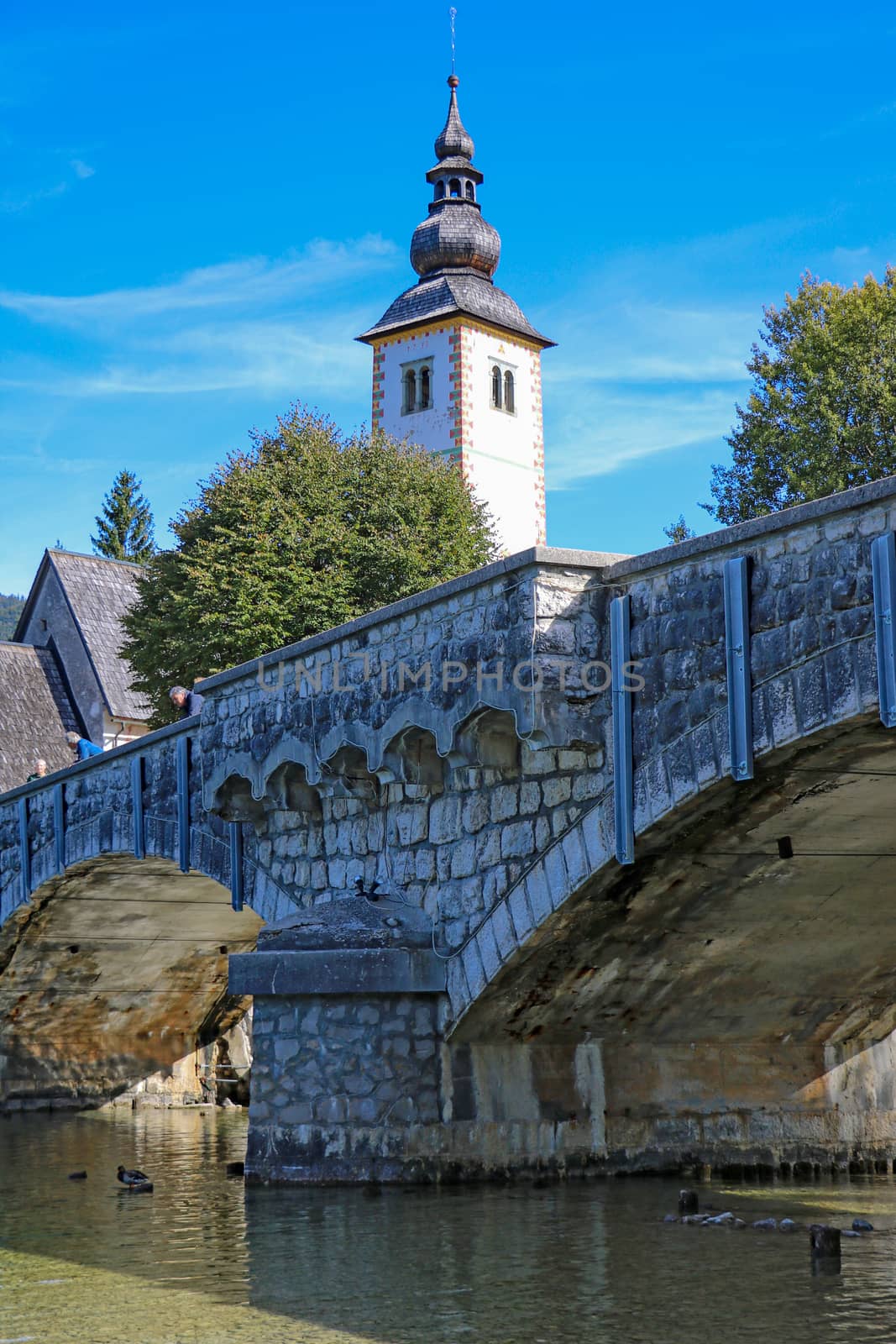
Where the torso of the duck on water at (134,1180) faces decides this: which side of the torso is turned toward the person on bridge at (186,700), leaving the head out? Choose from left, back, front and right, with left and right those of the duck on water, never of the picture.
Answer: right

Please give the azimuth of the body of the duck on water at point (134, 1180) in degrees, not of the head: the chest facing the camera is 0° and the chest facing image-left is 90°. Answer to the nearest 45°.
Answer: approximately 90°

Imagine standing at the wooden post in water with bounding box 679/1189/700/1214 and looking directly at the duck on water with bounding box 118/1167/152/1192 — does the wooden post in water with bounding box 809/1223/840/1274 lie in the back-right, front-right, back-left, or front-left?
back-left

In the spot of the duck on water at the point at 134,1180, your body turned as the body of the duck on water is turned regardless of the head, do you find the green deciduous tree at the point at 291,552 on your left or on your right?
on your right

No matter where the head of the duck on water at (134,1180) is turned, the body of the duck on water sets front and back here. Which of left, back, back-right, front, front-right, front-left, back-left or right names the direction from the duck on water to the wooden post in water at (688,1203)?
back-left

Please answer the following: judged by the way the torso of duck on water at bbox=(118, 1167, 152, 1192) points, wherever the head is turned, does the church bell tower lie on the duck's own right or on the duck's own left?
on the duck's own right

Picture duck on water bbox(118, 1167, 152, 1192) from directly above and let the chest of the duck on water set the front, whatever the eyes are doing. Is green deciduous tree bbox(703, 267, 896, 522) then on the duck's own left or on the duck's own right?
on the duck's own right

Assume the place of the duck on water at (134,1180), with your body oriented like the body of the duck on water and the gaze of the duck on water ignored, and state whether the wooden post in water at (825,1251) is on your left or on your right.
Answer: on your left
